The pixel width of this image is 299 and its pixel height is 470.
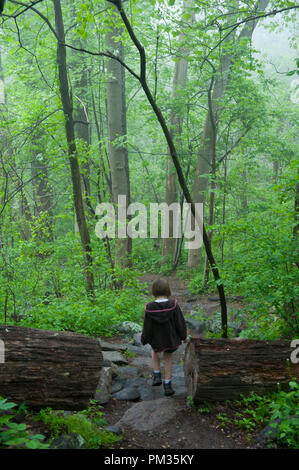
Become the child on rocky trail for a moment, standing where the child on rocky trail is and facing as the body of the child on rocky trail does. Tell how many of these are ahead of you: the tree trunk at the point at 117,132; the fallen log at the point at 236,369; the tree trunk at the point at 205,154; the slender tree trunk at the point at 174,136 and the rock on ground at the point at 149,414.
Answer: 3

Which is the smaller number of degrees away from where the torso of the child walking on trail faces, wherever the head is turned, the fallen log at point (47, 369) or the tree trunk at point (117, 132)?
the tree trunk

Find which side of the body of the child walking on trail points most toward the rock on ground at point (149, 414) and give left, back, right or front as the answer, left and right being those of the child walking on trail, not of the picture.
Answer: back

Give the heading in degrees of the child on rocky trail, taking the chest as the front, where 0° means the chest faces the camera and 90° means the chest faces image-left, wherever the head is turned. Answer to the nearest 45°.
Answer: approximately 180°

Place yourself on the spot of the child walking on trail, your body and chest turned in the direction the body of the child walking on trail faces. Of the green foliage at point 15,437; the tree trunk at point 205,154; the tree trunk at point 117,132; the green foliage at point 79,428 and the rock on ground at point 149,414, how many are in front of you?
2

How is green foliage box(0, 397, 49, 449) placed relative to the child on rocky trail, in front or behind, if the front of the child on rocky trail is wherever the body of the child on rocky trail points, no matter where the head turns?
behind

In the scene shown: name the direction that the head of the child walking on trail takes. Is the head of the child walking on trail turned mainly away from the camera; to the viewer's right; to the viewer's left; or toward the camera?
away from the camera

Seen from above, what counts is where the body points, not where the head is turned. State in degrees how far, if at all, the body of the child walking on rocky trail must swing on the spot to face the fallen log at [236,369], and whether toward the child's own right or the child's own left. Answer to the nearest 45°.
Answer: approximately 135° to the child's own right

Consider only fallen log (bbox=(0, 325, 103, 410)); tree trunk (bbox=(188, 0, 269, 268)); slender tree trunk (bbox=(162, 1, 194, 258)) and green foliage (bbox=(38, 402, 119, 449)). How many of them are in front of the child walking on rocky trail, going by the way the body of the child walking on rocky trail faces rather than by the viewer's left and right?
2

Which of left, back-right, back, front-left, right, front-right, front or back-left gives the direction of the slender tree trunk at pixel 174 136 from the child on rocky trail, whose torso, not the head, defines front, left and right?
front

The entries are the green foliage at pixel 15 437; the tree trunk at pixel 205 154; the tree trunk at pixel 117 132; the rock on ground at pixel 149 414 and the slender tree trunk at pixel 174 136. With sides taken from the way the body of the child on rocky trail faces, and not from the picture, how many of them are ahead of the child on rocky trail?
3
